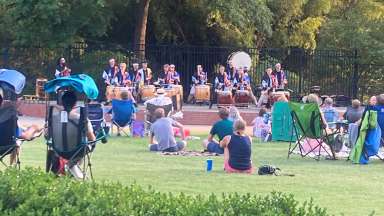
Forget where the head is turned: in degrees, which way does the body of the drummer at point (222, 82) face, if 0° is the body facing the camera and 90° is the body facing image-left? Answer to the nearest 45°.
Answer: approximately 0°

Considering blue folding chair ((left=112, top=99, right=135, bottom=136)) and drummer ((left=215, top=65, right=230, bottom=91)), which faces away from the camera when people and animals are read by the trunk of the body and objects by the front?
the blue folding chair

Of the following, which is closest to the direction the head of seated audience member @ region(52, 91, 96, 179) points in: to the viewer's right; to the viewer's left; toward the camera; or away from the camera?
away from the camera

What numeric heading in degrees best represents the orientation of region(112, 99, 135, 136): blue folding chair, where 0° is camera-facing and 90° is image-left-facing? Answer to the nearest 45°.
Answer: approximately 180°

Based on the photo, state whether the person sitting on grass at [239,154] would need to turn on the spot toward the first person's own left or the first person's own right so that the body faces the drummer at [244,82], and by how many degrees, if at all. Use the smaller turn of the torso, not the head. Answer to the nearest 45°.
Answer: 0° — they already face them

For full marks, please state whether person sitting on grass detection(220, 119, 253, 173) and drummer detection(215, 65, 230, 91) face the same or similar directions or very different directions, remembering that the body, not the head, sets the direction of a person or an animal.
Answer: very different directions

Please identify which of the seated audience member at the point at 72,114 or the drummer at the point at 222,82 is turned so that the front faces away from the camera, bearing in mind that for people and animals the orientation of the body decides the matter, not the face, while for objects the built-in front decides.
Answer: the seated audience member

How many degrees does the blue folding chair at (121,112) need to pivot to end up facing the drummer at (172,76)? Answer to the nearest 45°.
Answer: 0° — it already faces them

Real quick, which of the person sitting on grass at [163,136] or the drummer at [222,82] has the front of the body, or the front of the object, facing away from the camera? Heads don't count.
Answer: the person sitting on grass

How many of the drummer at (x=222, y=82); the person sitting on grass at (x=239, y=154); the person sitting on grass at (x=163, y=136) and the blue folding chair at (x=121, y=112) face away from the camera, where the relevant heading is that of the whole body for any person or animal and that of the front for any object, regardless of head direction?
3

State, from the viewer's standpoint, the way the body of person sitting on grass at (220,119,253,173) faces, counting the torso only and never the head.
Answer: away from the camera

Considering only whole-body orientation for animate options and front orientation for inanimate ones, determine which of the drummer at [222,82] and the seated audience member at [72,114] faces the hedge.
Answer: the drummer
